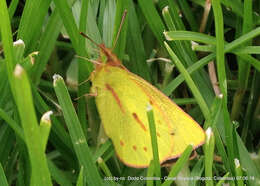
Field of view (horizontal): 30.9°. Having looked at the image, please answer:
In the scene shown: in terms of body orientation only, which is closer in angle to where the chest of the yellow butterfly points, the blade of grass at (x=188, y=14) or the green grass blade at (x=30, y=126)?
the green grass blade

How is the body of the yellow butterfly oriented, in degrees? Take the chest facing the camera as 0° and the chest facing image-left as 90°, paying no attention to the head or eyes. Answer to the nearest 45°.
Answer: approximately 90°
